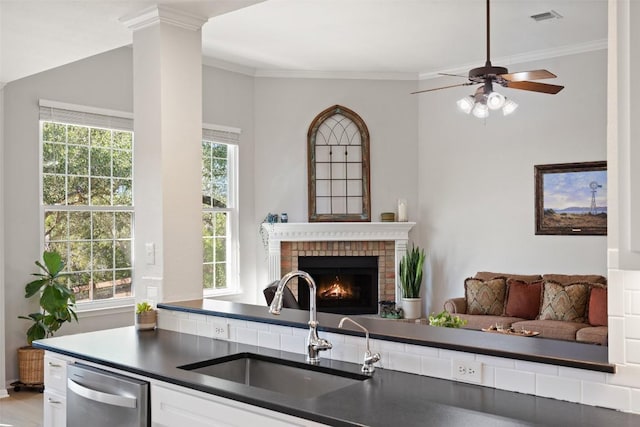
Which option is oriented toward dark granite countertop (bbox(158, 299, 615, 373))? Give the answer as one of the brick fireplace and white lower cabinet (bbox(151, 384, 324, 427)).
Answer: the brick fireplace

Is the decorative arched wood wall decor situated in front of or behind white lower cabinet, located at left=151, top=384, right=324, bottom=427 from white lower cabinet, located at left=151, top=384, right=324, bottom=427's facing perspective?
behind

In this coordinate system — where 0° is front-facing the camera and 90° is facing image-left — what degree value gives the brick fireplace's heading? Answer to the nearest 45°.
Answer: approximately 0°

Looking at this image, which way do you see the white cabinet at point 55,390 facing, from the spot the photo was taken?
facing the viewer and to the left of the viewer

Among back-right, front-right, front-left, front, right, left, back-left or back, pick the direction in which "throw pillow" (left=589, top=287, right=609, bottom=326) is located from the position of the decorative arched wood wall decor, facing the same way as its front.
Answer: front-left

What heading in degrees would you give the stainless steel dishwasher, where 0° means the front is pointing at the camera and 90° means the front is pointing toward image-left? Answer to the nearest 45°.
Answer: approximately 45°

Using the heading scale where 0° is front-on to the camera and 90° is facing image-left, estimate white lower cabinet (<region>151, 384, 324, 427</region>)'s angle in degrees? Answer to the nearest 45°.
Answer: approximately 45°

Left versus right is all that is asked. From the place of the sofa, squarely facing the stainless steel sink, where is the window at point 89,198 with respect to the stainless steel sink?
right

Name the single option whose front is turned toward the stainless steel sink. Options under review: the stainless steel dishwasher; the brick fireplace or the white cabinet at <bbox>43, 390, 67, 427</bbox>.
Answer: the brick fireplace

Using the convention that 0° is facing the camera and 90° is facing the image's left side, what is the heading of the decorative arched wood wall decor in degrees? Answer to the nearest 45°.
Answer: approximately 0°

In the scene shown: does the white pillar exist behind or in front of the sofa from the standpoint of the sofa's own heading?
in front

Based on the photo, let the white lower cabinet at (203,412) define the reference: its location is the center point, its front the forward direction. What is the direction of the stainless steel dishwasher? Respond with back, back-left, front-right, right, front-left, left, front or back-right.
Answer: right
